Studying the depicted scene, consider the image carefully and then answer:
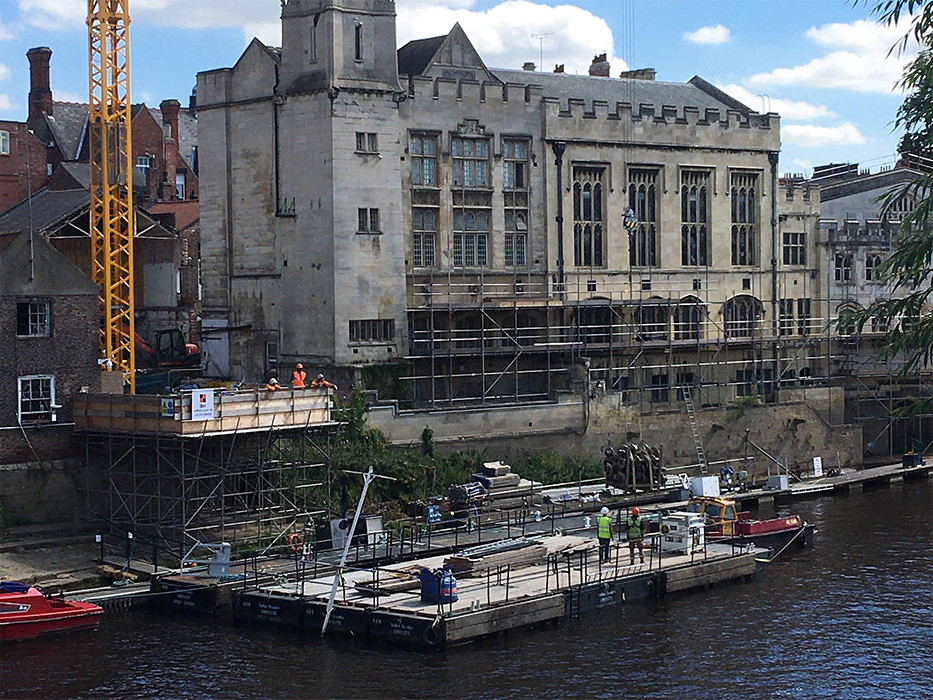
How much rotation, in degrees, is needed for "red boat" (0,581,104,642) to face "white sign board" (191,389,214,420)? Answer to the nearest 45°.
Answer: approximately 45° to its left

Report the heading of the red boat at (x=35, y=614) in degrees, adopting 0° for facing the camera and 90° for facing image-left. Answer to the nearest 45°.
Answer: approximately 270°

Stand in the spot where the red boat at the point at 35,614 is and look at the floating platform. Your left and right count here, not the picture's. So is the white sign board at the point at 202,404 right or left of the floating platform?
left

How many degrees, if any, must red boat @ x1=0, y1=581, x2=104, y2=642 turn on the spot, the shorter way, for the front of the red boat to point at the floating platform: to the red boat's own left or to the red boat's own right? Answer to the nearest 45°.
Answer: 0° — it already faces it

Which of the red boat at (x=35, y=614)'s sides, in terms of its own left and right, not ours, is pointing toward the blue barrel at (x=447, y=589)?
front
